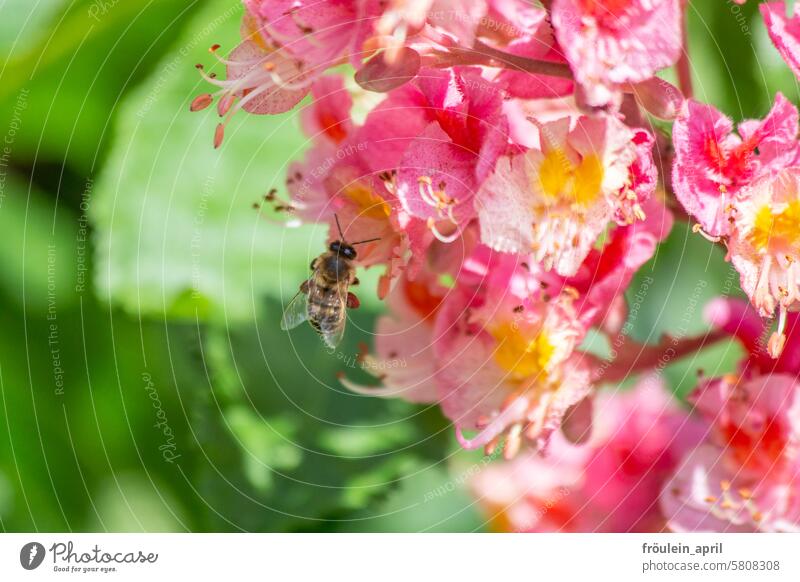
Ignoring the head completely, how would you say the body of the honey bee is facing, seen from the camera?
away from the camera
